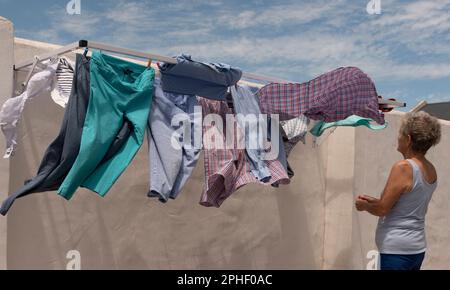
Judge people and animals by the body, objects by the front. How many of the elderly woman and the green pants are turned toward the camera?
1

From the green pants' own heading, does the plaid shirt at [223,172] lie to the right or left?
on its left

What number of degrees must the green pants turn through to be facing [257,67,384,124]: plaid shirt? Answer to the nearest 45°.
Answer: approximately 90° to its left

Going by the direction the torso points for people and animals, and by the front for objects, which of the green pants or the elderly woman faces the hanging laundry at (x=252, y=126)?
the elderly woman

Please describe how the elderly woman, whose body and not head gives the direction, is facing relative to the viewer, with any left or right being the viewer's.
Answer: facing away from the viewer and to the left of the viewer

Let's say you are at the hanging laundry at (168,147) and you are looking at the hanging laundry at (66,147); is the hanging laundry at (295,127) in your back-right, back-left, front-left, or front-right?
back-right

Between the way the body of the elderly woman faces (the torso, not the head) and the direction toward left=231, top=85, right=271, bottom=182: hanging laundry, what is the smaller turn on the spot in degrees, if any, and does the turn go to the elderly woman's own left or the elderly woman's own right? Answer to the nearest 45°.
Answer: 0° — they already face it

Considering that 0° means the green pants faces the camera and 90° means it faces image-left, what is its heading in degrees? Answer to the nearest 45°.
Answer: approximately 0°

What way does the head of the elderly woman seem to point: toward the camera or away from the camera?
away from the camera

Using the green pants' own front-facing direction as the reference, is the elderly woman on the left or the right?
on its left
